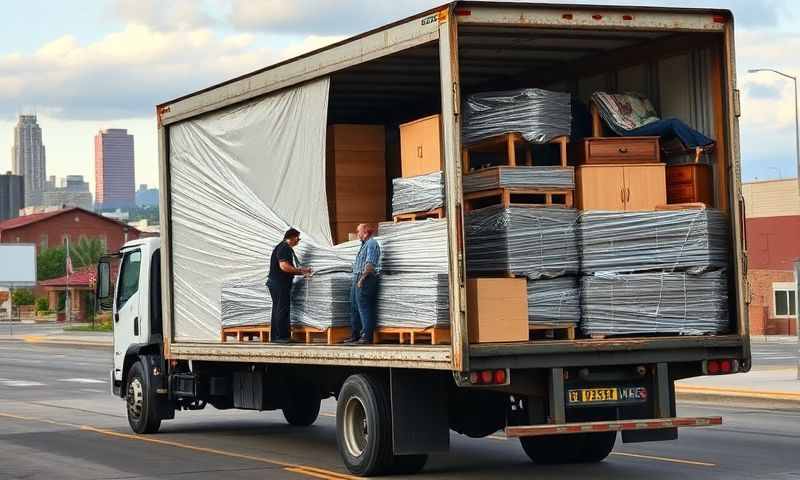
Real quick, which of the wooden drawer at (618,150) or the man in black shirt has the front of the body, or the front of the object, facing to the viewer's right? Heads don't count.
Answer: the man in black shirt

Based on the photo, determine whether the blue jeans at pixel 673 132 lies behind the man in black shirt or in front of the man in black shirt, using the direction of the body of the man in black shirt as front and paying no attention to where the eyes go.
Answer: in front

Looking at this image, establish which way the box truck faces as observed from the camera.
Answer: facing away from the viewer and to the left of the viewer

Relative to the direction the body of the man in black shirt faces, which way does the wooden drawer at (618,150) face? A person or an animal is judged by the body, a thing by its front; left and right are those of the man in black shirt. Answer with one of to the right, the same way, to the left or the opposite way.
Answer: to the right

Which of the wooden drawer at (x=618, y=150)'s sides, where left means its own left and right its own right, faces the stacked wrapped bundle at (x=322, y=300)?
right

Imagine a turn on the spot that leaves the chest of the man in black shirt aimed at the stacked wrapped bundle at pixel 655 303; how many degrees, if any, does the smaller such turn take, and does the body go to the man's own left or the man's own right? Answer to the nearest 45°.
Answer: approximately 45° to the man's own right

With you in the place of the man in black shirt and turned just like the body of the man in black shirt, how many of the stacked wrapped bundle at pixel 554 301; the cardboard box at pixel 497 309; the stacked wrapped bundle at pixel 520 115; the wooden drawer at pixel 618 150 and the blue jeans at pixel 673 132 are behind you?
0

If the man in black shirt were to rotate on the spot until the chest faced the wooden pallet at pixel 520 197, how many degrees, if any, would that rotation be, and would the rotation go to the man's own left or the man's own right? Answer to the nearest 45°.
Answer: approximately 45° to the man's own right

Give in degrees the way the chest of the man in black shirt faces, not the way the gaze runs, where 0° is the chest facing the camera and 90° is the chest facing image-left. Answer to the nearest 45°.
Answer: approximately 270°

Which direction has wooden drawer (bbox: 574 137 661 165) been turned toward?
toward the camera

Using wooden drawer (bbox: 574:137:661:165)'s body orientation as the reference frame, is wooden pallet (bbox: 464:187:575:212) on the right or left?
on its right

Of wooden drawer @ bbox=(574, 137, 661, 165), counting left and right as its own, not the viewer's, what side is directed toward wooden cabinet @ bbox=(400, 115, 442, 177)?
right

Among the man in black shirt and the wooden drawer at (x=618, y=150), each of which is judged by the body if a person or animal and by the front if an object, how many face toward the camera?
1
